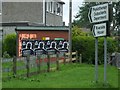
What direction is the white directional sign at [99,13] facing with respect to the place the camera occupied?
facing the viewer and to the left of the viewer

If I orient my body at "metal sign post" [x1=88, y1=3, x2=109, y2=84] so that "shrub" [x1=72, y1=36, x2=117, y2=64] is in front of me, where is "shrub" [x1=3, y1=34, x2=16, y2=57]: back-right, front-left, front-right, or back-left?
front-left

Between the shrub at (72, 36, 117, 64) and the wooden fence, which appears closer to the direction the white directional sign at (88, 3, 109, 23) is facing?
the wooden fence

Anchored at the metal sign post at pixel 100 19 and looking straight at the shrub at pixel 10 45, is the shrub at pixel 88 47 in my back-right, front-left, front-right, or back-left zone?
front-right

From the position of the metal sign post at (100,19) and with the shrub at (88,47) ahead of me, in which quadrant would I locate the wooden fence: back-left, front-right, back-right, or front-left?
front-left

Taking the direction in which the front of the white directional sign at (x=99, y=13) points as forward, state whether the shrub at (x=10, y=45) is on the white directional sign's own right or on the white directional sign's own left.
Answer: on the white directional sign's own right

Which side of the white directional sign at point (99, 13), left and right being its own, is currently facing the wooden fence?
right

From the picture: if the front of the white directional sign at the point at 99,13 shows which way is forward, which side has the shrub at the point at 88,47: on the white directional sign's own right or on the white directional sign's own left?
on the white directional sign's own right
